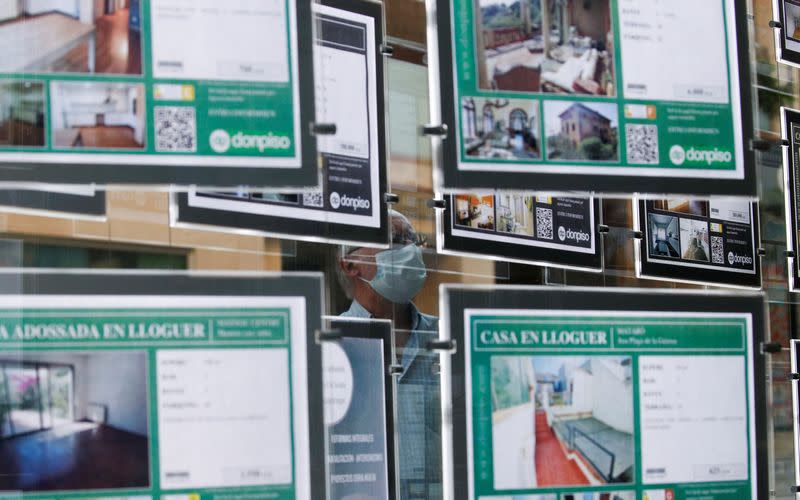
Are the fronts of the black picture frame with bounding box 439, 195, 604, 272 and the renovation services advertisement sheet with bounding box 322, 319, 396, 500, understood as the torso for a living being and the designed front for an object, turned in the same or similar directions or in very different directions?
same or similar directions

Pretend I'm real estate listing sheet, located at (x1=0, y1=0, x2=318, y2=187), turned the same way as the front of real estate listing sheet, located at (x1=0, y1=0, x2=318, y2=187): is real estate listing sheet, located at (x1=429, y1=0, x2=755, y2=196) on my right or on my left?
on my left

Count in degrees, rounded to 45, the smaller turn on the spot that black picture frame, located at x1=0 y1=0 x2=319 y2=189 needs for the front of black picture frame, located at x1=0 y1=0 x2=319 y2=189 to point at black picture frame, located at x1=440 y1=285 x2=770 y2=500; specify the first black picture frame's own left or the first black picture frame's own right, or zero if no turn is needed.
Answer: approximately 90° to the first black picture frame's own left

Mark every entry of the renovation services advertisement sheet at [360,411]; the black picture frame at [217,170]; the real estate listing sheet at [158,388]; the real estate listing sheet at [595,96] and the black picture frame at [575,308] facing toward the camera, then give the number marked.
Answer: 5

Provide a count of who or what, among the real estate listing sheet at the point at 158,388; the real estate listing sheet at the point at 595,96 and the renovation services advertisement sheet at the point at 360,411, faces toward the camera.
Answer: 3

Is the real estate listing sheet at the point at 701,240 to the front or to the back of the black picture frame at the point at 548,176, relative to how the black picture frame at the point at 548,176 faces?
to the back

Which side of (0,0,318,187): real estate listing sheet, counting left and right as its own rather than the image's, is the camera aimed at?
front

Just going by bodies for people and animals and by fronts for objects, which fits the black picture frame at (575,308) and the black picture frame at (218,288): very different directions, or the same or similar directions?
same or similar directions

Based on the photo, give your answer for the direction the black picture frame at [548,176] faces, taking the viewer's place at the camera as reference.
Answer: facing the viewer

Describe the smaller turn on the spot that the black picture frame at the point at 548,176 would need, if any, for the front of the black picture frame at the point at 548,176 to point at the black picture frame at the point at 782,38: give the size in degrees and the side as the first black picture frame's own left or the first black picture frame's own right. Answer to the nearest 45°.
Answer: approximately 135° to the first black picture frame's own left

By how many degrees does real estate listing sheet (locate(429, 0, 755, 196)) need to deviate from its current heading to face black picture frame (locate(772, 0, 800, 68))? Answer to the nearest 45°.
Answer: approximately 135° to its left

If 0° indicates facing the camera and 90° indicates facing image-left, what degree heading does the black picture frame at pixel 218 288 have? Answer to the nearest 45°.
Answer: approximately 0°

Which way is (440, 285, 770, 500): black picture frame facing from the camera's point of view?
toward the camera
